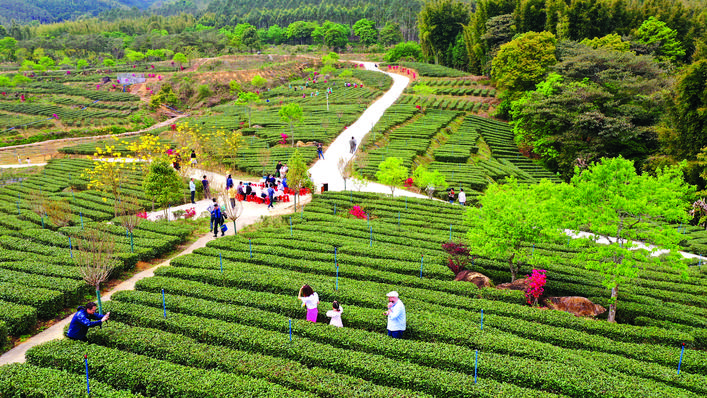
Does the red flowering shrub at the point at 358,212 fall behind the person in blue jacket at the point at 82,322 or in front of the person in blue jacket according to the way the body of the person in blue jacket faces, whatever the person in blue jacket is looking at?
in front

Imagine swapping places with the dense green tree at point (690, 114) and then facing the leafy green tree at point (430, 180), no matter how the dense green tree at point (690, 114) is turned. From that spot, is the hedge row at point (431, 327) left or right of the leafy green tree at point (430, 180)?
left

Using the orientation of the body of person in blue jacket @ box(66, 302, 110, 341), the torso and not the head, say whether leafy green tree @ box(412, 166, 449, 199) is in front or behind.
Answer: in front

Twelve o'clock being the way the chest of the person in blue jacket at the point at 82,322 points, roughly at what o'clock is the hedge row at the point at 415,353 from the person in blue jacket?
The hedge row is roughly at 1 o'clock from the person in blue jacket.

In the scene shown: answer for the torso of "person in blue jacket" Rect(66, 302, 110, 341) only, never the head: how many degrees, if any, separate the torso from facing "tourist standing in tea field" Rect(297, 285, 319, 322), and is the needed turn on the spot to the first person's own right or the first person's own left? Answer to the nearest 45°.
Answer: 0° — they already face them

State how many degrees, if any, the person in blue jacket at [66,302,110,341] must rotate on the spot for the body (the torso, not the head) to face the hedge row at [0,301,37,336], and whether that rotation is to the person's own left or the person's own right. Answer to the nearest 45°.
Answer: approximately 135° to the person's own left

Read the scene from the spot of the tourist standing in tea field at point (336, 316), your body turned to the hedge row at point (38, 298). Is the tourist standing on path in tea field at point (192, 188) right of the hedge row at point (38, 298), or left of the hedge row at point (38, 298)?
right

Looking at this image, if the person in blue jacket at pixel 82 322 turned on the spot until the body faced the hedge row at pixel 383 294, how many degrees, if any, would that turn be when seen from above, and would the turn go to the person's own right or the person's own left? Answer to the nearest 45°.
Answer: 0° — they already face it

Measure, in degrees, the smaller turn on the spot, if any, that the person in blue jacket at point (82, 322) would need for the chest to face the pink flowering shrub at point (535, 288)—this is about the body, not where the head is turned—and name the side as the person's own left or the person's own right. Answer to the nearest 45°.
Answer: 0° — they already face it

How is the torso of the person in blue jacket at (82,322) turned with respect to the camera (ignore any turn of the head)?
to the viewer's right

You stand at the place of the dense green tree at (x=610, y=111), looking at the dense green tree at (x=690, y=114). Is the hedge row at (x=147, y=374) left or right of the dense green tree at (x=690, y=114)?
right
